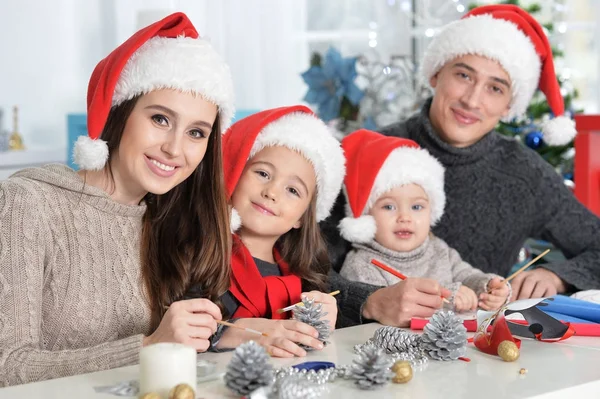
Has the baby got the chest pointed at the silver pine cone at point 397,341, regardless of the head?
yes

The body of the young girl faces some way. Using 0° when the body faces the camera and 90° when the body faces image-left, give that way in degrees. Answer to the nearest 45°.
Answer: approximately 0°

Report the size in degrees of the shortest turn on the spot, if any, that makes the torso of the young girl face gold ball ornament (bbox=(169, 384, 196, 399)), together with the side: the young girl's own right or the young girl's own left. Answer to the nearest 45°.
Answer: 0° — they already face it

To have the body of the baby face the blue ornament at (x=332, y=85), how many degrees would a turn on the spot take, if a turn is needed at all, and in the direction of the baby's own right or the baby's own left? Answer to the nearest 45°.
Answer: approximately 180°

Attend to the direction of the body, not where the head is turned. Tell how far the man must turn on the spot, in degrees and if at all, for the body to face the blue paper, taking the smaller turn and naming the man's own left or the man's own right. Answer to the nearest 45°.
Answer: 0° — they already face it

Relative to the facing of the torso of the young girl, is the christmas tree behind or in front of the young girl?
behind

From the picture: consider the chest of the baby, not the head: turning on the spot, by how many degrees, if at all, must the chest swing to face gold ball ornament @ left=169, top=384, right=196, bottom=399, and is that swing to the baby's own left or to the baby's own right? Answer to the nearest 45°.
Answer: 0° — they already face it

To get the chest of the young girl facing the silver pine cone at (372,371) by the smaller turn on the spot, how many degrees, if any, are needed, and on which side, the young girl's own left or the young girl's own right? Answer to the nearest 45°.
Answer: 0° — they already face it

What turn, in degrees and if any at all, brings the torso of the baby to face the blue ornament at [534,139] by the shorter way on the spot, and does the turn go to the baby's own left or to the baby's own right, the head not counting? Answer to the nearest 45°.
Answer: approximately 135° to the baby's own left

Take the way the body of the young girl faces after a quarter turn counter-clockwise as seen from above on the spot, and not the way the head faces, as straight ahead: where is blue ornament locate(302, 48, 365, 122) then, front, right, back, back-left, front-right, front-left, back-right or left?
left

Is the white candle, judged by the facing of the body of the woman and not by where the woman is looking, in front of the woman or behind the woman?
in front

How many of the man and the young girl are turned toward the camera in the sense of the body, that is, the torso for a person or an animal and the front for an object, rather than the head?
2

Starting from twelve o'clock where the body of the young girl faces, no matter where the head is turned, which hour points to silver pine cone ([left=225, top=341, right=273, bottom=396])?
The silver pine cone is roughly at 12 o'clock from the young girl.

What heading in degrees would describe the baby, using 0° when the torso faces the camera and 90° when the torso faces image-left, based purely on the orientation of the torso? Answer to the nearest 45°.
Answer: approximately 0°
